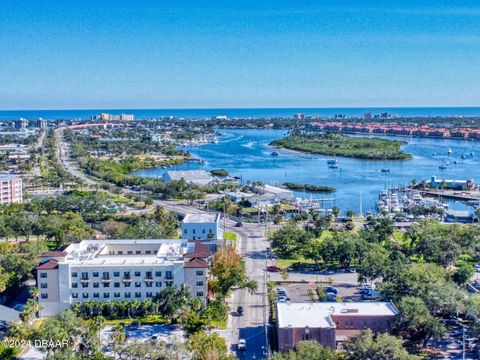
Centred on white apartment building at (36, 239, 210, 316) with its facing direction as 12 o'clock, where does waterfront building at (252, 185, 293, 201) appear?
The waterfront building is roughly at 7 o'clock from the white apartment building.

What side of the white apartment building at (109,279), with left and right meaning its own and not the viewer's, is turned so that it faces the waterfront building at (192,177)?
back

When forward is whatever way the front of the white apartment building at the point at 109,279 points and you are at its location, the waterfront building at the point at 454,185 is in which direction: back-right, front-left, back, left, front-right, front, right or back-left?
back-left

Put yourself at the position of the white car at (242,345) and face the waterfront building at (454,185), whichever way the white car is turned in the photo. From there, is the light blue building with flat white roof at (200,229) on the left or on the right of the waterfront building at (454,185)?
left

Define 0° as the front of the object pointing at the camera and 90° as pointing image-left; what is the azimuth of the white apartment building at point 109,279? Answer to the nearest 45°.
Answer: approximately 0°

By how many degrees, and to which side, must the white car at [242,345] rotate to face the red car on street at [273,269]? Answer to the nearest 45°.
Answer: approximately 180°

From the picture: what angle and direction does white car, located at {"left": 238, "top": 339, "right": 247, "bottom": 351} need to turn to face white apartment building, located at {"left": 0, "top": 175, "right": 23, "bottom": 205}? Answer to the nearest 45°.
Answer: approximately 135° to its right
